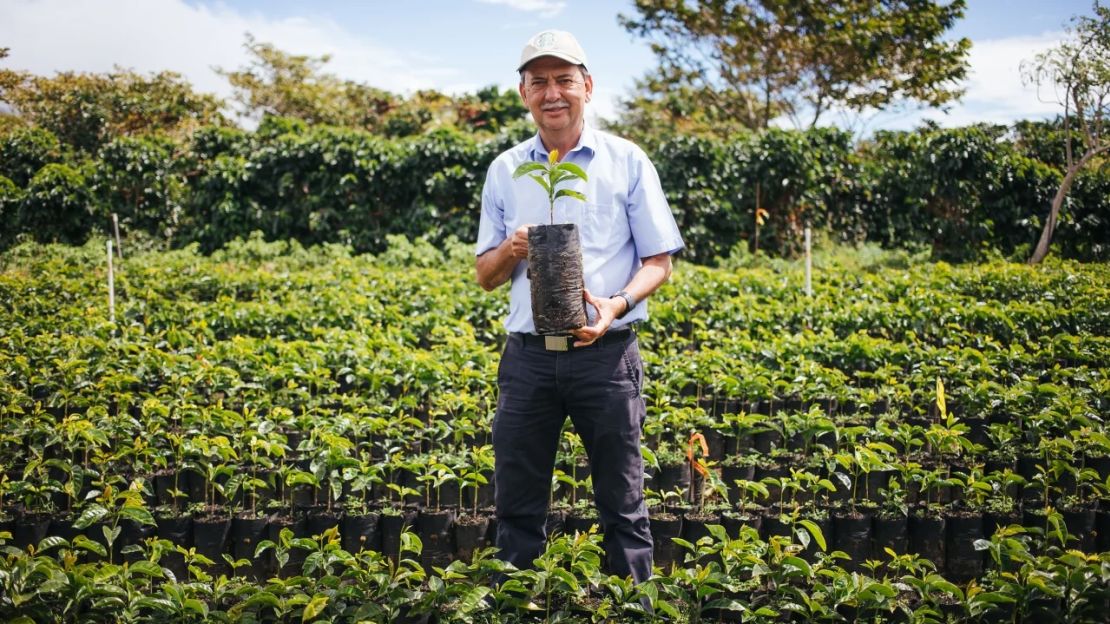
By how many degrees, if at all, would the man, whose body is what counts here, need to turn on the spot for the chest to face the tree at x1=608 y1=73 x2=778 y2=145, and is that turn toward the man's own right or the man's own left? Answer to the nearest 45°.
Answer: approximately 180°

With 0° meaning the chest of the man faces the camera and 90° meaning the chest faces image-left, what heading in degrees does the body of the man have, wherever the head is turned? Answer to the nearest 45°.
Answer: approximately 0°

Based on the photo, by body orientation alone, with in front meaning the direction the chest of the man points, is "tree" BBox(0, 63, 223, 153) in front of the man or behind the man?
behind

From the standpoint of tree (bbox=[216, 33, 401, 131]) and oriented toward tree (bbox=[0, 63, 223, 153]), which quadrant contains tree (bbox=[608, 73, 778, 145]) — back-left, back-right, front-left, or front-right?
back-left

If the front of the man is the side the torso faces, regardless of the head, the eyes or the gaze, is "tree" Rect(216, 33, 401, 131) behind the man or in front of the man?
behind
